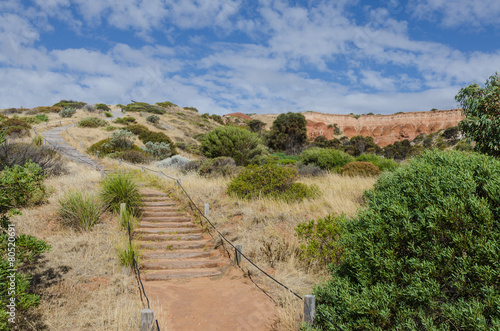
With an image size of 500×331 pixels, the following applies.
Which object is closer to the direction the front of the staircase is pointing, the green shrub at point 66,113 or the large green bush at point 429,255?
the large green bush

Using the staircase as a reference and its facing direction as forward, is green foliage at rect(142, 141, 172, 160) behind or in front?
behind

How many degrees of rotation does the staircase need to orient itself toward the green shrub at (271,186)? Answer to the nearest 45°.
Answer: approximately 135° to its left

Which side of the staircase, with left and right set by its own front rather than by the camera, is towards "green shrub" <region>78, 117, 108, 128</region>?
back

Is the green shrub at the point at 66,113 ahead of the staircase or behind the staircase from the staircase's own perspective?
behind

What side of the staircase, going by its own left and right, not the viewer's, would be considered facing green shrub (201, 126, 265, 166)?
back

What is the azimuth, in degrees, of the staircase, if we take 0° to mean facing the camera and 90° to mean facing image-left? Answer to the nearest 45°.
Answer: approximately 0°
